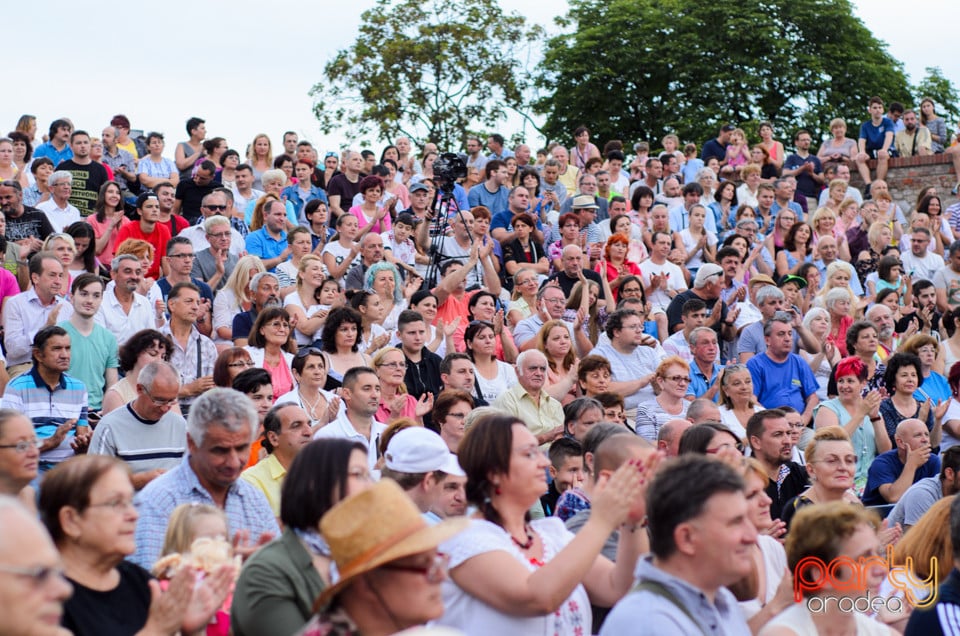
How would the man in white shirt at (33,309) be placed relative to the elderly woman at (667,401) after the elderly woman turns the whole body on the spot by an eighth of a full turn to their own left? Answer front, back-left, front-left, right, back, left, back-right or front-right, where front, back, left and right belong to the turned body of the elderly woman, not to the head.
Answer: back

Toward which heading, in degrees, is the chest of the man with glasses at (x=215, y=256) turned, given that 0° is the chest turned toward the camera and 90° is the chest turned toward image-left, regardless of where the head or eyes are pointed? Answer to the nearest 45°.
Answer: approximately 315°

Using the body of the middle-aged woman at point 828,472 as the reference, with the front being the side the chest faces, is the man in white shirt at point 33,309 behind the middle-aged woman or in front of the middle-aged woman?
behind

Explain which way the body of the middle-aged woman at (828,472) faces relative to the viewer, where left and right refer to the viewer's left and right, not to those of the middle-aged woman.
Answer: facing the viewer and to the right of the viewer

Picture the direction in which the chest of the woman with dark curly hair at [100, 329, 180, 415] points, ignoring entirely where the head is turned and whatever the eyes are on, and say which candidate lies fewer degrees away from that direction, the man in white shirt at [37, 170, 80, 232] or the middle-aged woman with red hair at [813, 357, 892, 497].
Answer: the middle-aged woman with red hair

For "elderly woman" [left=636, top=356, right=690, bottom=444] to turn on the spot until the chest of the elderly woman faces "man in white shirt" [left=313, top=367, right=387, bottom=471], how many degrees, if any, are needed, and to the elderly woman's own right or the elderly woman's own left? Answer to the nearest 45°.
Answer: approximately 90° to the elderly woman's own right

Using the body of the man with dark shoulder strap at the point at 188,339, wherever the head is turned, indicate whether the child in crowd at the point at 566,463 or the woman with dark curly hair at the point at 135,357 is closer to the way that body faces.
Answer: the child in crowd

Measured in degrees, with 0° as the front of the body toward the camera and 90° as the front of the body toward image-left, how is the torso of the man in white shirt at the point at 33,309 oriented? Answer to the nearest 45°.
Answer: approximately 315°

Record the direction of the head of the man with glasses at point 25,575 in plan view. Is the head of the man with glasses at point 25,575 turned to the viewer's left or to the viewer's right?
to the viewer's right

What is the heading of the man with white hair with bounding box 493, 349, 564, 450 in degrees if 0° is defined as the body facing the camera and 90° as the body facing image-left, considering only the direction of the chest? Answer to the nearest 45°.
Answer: approximately 315°

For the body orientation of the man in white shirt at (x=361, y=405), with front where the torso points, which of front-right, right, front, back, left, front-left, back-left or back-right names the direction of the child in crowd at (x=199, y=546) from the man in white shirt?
front-right

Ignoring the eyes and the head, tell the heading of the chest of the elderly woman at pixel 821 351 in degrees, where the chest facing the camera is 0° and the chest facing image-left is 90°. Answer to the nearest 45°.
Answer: approximately 315°
